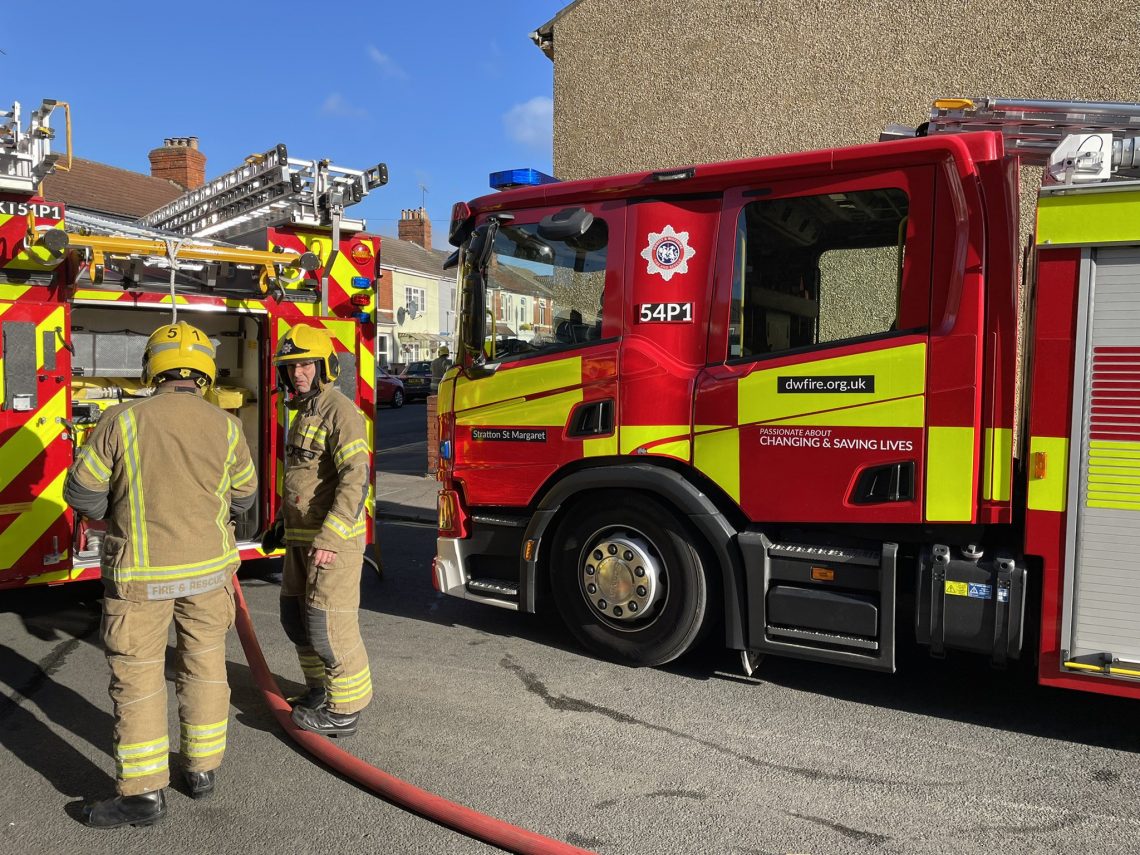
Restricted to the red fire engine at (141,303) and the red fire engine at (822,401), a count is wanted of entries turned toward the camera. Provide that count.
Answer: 0

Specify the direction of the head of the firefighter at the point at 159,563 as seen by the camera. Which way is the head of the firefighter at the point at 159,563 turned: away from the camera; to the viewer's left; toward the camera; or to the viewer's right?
away from the camera

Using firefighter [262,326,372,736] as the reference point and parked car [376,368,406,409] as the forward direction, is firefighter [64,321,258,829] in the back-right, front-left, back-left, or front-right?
back-left

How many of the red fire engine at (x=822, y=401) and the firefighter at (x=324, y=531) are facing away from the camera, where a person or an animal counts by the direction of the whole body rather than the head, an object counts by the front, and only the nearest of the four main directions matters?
0

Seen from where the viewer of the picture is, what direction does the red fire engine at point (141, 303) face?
facing away from the viewer and to the left of the viewer

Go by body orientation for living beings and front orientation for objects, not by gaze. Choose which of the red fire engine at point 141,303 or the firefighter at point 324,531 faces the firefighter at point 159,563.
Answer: the firefighter at point 324,531

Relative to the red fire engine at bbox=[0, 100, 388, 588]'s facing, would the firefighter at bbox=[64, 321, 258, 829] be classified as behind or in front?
behind

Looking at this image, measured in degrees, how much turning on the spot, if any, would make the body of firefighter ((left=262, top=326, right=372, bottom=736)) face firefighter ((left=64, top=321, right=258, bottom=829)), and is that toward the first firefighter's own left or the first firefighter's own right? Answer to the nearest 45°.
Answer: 0° — they already face them

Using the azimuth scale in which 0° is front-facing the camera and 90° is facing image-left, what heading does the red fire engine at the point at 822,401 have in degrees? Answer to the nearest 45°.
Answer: approximately 90°

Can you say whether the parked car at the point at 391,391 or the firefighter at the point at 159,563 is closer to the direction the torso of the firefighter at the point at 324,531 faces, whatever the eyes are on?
the firefighter

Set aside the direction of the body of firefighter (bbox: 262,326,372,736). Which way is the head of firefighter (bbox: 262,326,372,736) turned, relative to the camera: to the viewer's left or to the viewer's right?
to the viewer's left

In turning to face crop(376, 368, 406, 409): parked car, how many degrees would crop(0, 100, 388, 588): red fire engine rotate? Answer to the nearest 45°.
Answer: approximately 45° to its right

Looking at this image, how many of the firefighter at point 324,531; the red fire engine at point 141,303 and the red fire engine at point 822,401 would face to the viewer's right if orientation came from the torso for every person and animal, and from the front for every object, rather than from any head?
0

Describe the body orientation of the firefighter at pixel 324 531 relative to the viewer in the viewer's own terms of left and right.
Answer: facing the viewer and to the left of the viewer

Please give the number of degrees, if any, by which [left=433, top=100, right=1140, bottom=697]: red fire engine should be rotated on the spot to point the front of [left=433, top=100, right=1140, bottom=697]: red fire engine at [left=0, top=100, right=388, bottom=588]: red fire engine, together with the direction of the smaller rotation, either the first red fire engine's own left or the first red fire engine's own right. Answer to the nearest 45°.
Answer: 0° — it already faces it

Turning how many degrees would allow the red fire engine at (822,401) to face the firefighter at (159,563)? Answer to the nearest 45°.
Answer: approximately 45° to its left
